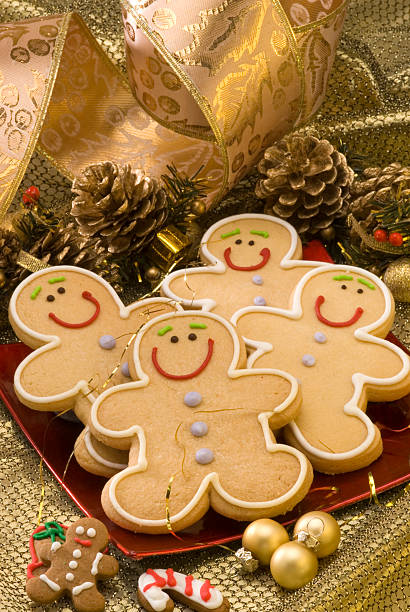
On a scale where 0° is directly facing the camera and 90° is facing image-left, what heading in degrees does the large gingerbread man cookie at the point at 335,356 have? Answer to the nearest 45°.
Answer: approximately 0°

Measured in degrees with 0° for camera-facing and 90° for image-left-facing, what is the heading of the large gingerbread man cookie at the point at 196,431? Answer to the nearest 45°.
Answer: approximately 0°
